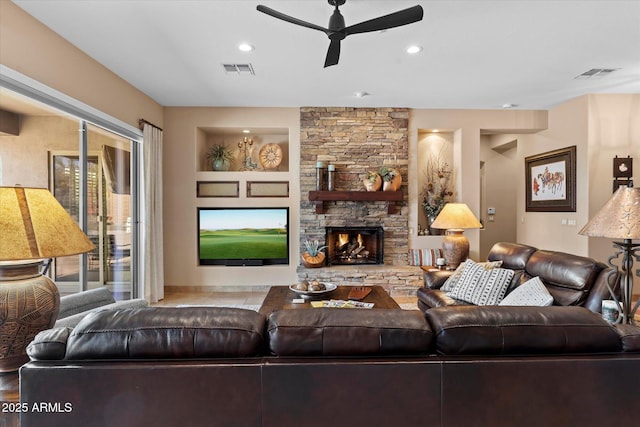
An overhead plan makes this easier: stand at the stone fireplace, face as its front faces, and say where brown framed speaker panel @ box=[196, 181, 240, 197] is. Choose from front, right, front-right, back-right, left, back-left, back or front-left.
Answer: right

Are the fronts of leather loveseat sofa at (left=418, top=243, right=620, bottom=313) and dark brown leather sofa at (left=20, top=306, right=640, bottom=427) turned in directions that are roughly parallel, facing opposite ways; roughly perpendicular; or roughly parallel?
roughly perpendicular

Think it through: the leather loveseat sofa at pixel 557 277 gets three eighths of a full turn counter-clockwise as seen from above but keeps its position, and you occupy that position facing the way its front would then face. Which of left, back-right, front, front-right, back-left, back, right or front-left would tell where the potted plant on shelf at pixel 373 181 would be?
back-left

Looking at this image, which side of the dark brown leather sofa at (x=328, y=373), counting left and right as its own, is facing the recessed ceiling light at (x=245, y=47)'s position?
front

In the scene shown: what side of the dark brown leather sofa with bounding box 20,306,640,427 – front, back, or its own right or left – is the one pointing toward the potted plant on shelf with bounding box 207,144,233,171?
front

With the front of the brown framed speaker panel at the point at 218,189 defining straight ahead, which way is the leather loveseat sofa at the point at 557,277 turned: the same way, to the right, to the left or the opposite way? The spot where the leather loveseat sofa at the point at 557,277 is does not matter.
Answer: to the right

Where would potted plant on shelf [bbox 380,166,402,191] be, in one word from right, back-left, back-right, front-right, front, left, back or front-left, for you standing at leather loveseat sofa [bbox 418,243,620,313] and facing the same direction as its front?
right

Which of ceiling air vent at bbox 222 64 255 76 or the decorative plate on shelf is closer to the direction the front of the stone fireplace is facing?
the ceiling air vent

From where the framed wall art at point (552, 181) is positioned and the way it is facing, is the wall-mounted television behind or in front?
in front

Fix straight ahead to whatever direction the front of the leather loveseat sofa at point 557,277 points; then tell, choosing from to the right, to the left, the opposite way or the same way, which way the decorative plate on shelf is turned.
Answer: to the left

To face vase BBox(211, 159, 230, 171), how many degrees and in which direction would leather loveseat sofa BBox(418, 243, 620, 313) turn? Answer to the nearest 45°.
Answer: approximately 45° to its right

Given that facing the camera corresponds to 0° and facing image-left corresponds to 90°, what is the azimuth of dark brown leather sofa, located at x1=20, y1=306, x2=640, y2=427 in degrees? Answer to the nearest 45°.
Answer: approximately 180°

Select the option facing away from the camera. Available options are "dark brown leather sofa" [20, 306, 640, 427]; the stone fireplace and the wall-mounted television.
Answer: the dark brown leather sofa

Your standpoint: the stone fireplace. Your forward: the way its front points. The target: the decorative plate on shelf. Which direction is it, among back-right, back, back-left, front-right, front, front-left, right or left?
right

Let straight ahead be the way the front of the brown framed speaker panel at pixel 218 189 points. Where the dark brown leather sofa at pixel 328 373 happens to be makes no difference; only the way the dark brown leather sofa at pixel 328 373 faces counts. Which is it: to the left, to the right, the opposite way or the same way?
the opposite way
